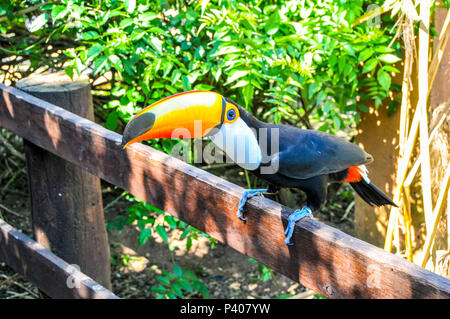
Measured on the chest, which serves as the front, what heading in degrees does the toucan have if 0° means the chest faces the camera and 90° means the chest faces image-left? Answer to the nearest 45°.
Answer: approximately 90°
